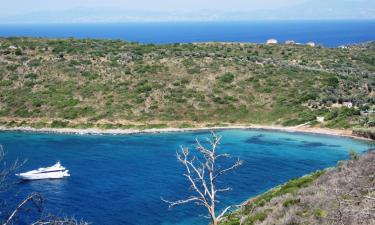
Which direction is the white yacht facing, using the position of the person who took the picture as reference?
facing to the left of the viewer
